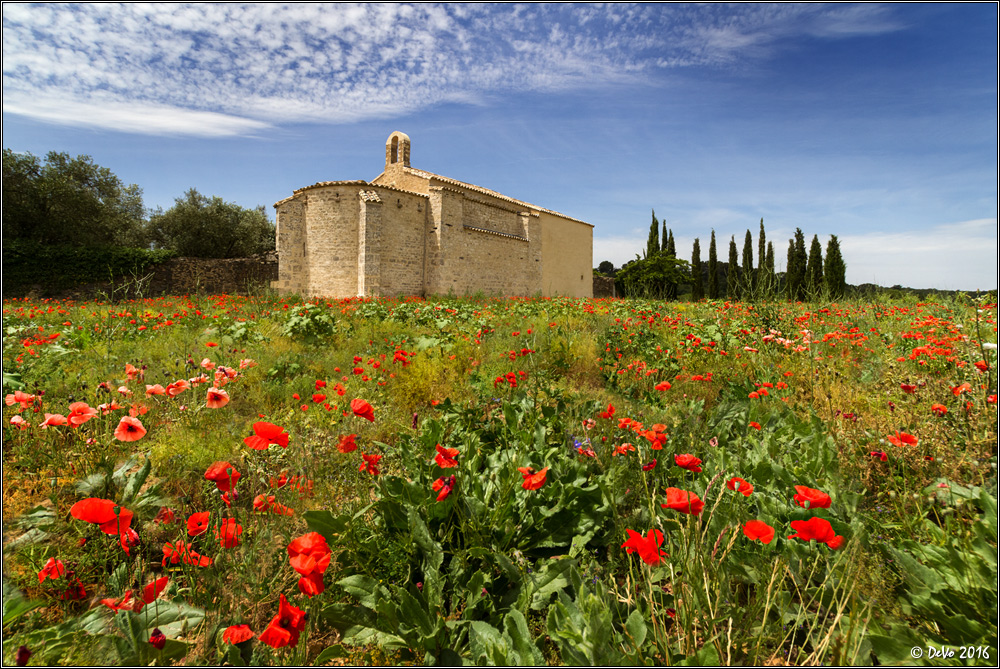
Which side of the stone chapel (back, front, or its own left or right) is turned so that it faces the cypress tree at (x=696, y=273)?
front

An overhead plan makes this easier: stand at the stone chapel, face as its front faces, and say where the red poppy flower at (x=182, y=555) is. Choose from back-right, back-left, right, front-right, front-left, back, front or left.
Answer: back-right

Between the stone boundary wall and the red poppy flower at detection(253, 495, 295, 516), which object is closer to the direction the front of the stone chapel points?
the stone boundary wall

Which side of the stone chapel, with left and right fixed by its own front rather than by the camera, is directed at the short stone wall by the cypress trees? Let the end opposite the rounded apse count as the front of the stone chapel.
front

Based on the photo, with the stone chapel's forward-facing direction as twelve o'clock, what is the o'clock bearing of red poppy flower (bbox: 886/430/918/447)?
The red poppy flower is roughly at 4 o'clock from the stone chapel.

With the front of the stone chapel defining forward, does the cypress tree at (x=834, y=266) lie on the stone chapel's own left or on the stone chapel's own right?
on the stone chapel's own right

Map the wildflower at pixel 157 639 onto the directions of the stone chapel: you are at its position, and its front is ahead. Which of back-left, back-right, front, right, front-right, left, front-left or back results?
back-right

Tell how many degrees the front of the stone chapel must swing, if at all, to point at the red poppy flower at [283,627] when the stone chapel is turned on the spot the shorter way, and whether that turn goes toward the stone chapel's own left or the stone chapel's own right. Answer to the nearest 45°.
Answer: approximately 135° to the stone chapel's own right
